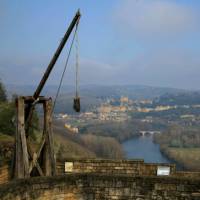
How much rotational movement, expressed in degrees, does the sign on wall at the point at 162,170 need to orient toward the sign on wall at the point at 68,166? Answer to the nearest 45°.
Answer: approximately 90° to its right

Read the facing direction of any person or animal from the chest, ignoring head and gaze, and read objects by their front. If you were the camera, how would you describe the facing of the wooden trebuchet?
facing to the right of the viewer

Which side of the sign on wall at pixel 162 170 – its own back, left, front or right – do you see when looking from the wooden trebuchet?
right

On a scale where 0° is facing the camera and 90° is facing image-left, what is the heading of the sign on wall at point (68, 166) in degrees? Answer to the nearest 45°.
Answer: approximately 0°
